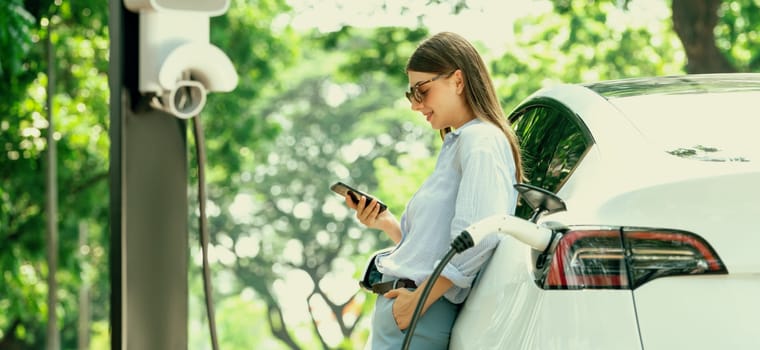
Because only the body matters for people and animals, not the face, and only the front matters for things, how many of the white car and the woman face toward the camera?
0

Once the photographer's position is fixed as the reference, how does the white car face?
facing away from the viewer and to the left of the viewer

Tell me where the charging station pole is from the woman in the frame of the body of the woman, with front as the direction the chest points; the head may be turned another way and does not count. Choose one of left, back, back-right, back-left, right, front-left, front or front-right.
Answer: front-right

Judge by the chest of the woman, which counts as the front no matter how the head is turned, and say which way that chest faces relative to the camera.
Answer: to the viewer's left

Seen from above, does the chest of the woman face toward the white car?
no

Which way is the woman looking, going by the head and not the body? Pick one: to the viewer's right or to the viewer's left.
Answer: to the viewer's left

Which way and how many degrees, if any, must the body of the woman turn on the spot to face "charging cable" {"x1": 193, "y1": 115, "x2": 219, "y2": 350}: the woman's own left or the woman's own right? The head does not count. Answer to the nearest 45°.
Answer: approximately 45° to the woman's own right

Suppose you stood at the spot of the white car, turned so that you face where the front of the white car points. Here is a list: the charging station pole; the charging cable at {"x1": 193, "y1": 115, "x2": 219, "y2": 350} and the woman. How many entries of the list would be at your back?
0

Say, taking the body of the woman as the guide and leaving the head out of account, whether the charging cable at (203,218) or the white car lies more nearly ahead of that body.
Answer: the charging cable
